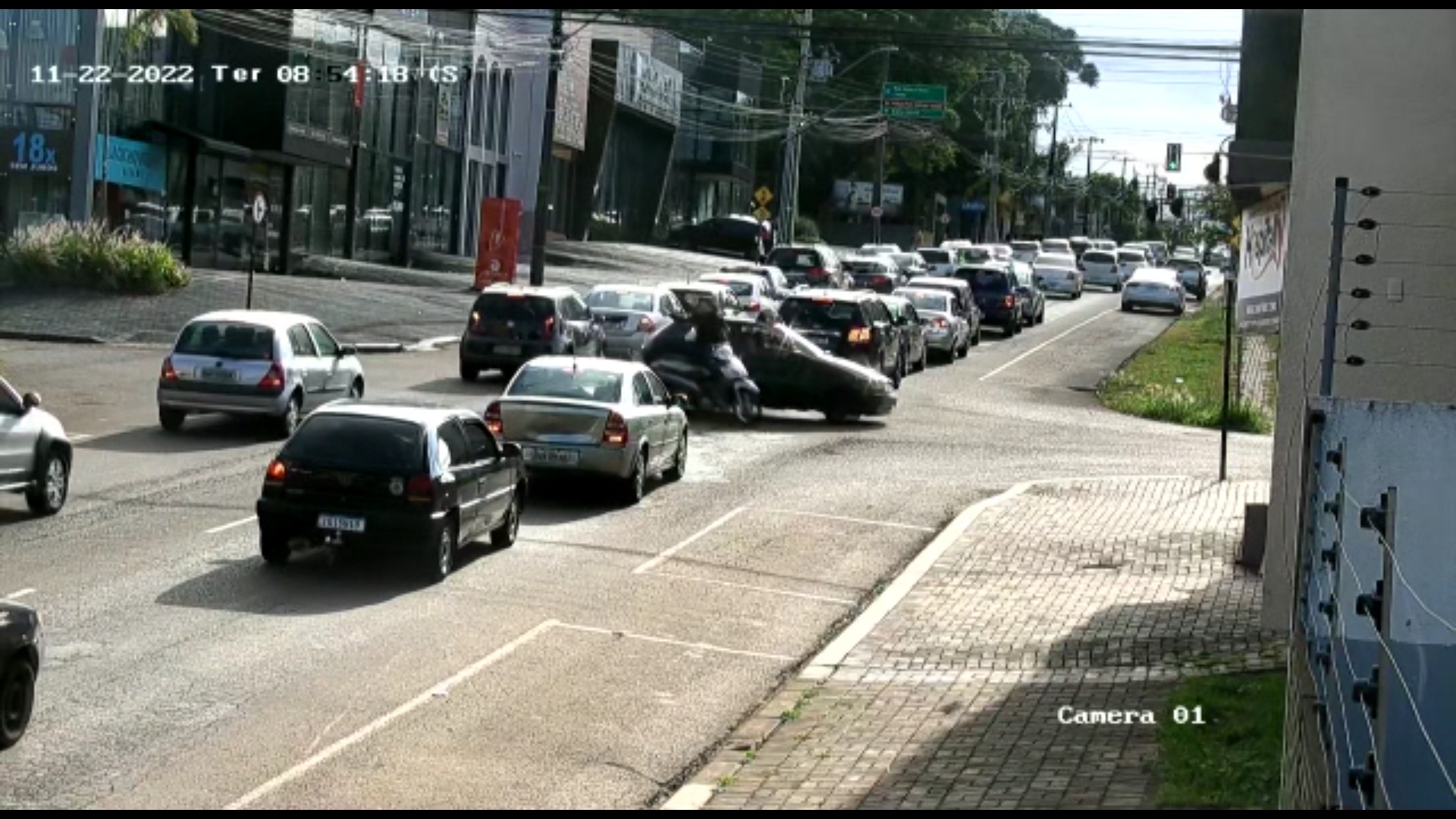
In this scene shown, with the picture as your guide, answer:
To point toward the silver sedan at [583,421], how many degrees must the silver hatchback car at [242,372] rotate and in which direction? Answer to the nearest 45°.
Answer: approximately 90° to its right

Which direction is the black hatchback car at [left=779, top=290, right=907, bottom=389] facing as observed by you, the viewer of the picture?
facing away from the viewer and to the right of the viewer

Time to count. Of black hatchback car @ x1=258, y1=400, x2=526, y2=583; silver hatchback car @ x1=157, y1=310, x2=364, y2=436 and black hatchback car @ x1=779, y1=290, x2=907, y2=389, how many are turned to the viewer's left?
0

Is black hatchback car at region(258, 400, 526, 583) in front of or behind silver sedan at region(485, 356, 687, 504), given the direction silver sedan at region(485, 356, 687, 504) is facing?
behind

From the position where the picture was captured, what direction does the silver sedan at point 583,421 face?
facing away from the viewer and to the right of the viewer

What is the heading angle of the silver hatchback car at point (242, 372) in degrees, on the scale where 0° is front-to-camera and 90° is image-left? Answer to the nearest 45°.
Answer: approximately 225°

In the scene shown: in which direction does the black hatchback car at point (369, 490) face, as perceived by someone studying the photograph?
facing away from the viewer and to the right of the viewer

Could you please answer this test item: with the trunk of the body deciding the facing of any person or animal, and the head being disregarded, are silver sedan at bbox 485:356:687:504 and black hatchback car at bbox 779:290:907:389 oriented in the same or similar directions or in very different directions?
same or similar directions

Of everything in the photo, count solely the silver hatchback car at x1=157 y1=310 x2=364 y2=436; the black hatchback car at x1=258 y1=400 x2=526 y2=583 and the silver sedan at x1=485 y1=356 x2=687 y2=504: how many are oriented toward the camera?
0

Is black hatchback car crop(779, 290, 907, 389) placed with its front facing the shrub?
no

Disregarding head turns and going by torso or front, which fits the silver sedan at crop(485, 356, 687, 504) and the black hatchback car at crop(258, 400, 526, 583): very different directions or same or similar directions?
same or similar directions

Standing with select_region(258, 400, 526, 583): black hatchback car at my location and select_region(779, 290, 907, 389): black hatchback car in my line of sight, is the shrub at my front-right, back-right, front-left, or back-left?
front-left

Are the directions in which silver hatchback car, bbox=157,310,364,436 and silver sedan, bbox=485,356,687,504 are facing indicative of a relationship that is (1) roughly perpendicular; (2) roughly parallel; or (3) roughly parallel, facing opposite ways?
roughly parallel

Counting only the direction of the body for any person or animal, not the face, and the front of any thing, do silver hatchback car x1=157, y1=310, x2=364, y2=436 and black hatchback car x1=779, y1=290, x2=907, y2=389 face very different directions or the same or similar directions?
same or similar directions

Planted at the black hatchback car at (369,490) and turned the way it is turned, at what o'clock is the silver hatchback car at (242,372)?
The silver hatchback car is roughly at 10 o'clock from the black hatchback car.
